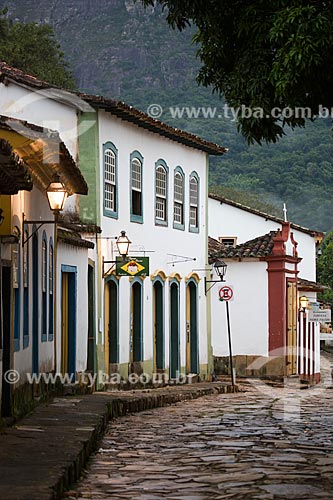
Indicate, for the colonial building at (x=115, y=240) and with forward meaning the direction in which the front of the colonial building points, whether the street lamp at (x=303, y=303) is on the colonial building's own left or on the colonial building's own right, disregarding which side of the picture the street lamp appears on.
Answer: on the colonial building's own left

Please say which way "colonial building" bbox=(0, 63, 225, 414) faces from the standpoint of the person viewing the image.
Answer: facing the viewer and to the right of the viewer

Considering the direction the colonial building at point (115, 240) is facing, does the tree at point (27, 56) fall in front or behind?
behind

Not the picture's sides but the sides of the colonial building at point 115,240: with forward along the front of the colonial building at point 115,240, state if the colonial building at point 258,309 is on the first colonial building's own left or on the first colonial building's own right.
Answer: on the first colonial building's own left
